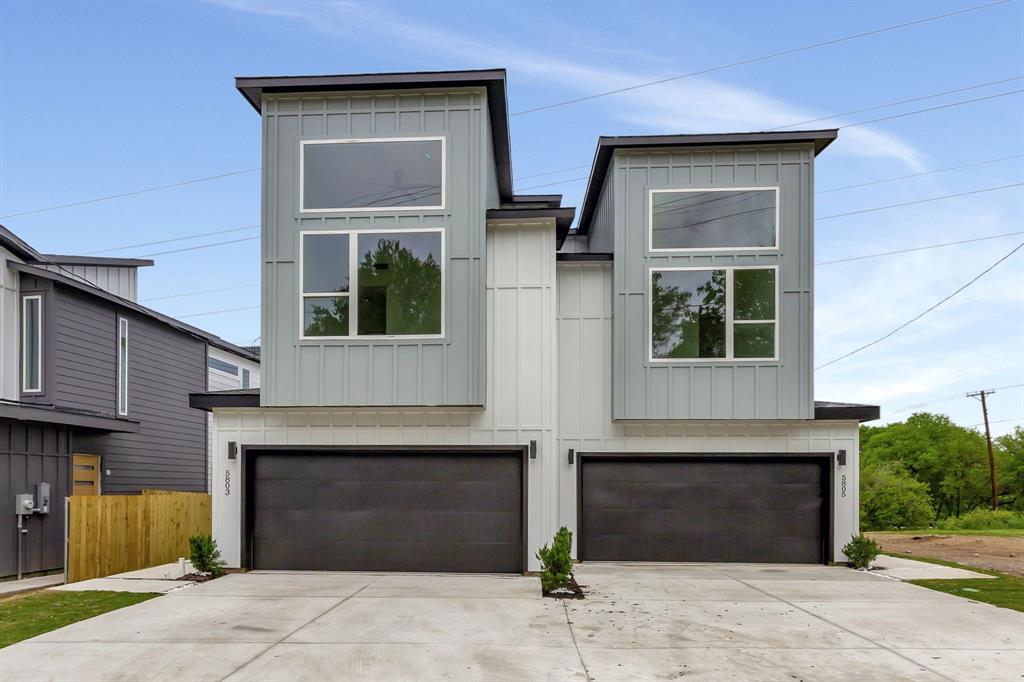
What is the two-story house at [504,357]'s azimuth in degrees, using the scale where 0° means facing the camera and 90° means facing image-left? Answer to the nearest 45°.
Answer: approximately 0°

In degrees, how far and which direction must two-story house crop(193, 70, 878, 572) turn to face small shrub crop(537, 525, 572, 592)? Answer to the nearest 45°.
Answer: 0° — it already faces it

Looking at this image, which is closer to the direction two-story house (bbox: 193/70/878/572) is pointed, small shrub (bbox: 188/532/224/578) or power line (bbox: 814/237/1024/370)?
the small shrub

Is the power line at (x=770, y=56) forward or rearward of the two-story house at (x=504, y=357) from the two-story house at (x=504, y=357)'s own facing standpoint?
rearward
